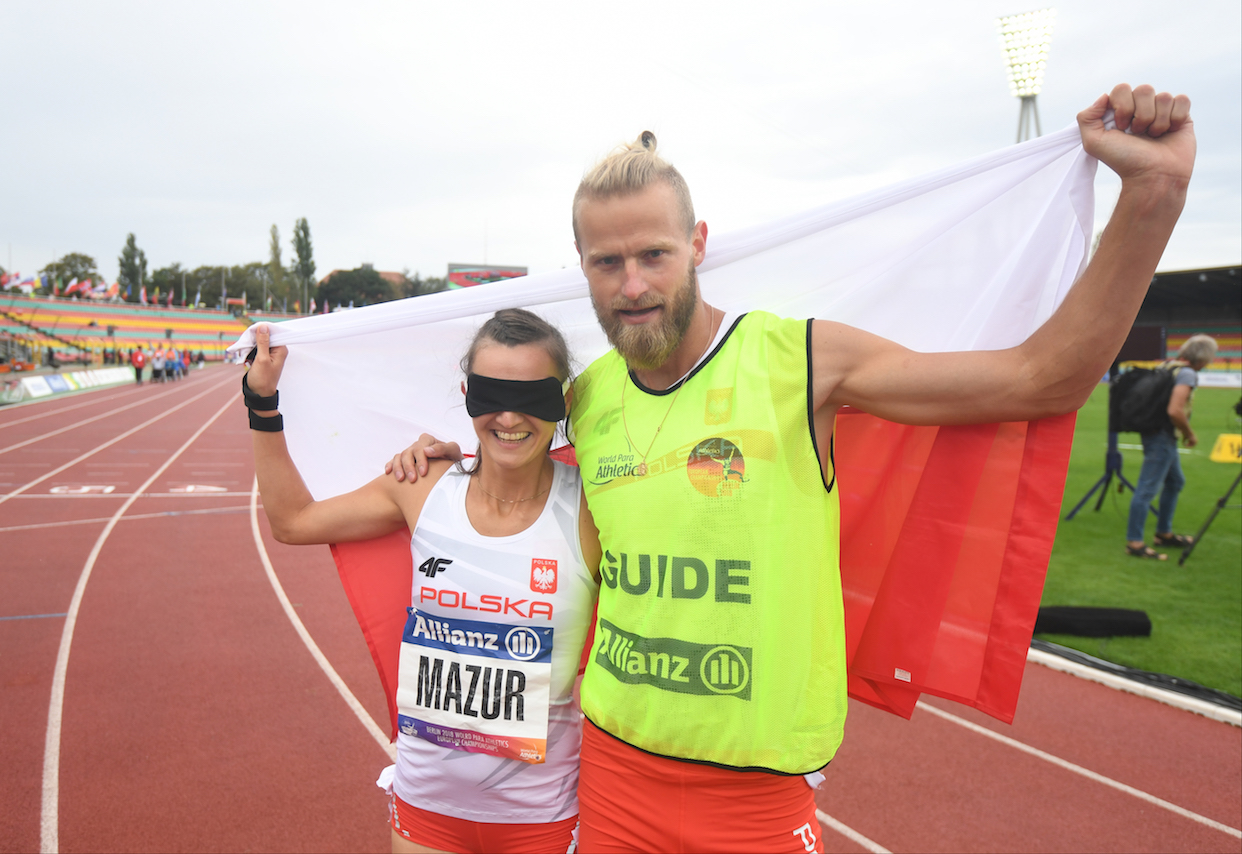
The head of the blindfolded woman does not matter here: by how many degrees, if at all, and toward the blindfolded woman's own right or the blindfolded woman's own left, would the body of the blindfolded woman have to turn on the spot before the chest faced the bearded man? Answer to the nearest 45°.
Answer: approximately 45° to the blindfolded woman's own left

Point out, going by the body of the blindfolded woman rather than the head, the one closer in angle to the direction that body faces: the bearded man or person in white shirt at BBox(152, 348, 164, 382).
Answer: the bearded man

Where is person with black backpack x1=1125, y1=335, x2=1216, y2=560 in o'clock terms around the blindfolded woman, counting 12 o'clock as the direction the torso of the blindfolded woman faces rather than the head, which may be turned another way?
The person with black backpack is roughly at 8 o'clock from the blindfolded woman.

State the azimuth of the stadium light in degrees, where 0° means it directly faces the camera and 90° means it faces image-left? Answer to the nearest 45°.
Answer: approximately 0°

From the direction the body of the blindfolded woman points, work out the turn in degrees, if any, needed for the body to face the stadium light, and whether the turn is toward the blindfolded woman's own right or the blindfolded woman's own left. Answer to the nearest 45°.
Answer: approximately 135° to the blindfolded woman's own left
